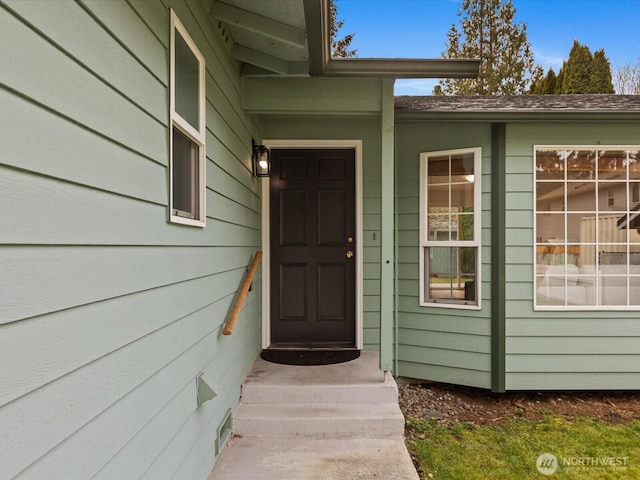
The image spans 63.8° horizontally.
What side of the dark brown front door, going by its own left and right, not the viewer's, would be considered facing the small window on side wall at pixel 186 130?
front

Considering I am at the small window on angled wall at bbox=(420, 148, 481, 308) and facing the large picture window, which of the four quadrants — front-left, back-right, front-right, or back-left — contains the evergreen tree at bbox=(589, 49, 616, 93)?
front-left

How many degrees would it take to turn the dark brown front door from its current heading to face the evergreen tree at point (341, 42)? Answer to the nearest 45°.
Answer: approximately 180°

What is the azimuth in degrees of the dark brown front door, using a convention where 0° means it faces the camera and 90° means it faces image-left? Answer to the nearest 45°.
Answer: approximately 0°

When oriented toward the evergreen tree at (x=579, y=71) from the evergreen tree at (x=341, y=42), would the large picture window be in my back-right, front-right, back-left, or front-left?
front-right

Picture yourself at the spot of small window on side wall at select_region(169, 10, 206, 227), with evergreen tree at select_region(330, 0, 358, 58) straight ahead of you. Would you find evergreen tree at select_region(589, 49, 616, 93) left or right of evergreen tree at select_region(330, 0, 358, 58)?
right

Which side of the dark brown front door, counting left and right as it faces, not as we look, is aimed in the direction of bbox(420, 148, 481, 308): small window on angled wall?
left

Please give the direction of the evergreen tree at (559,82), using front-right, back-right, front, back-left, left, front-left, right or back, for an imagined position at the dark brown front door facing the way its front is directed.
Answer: back-left
